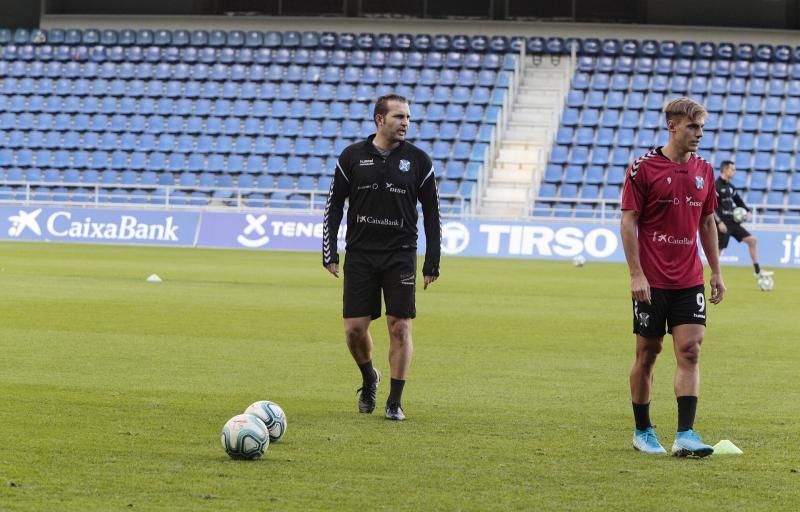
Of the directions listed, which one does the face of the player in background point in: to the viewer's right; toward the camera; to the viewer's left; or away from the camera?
to the viewer's right

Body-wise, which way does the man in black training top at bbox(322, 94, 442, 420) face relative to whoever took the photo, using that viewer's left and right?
facing the viewer

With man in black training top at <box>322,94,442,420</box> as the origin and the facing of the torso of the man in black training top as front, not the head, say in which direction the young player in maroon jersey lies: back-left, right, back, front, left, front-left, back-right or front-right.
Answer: front-left

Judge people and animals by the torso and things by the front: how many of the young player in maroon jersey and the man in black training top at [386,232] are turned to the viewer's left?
0

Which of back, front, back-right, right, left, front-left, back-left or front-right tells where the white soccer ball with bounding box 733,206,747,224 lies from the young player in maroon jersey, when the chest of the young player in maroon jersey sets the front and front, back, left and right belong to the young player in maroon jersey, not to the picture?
back-left

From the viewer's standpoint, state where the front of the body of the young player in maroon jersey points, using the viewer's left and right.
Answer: facing the viewer and to the right of the viewer

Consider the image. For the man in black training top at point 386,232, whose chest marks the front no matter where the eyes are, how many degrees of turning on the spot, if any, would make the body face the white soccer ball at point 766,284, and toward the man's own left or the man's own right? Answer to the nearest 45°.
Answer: approximately 135° to the man's own left

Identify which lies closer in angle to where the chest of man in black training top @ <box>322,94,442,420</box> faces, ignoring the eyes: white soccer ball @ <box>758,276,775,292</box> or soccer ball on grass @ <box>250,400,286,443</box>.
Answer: the soccer ball on grass

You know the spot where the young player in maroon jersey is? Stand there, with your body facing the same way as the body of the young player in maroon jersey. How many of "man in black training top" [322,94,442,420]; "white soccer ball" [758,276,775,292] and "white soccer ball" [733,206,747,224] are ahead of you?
0

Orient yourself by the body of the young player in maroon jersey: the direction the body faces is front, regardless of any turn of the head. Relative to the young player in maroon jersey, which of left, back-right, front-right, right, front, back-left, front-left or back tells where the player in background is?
back-left

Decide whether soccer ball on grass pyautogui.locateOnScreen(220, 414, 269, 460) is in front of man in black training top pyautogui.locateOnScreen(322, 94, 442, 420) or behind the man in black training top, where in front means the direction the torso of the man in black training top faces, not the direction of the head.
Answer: in front

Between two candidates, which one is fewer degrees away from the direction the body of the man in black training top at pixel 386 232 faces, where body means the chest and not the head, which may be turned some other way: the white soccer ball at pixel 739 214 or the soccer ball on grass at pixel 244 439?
the soccer ball on grass

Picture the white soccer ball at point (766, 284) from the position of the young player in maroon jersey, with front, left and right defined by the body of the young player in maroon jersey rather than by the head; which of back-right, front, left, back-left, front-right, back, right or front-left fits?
back-left

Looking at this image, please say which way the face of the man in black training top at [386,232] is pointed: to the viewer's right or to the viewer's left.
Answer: to the viewer's right
